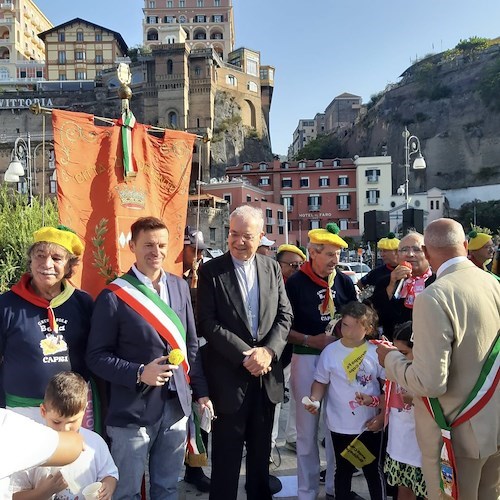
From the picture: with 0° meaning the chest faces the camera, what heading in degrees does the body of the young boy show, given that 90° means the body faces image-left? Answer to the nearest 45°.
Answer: approximately 0°

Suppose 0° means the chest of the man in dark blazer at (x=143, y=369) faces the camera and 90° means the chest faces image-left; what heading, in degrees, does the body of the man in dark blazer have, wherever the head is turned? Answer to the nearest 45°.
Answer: approximately 315°

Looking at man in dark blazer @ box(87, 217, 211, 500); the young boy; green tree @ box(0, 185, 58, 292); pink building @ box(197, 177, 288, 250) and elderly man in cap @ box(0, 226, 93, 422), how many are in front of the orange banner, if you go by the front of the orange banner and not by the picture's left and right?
3

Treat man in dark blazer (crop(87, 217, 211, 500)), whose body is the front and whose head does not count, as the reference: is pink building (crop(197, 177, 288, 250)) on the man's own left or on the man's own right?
on the man's own left

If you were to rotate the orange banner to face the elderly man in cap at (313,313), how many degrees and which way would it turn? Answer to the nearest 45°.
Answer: approximately 45° to its left

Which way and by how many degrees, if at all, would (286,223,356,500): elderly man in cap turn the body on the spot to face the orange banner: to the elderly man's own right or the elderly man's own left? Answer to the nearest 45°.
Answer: approximately 135° to the elderly man's own right

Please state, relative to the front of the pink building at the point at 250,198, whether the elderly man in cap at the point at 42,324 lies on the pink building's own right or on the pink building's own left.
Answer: on the pink building's own right

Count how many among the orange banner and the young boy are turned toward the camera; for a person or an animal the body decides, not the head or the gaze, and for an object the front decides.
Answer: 2

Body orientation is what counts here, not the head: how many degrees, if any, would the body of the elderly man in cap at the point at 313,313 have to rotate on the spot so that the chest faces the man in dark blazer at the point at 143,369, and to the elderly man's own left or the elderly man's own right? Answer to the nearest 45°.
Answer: approximately 90° to the elderly man's own right
